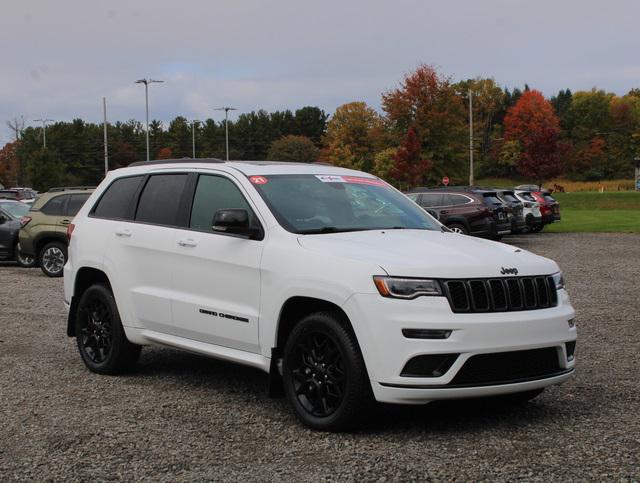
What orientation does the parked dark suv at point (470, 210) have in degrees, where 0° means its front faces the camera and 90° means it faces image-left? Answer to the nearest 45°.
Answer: approximately 135°

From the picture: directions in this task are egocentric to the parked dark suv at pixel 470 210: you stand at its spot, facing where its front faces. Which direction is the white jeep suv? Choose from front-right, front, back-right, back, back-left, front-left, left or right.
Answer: back-left

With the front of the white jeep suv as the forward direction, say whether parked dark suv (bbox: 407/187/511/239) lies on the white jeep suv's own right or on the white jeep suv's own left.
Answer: on the white jeep suv's own left

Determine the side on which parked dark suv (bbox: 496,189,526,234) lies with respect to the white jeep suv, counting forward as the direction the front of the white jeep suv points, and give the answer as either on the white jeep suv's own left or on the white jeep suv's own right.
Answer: on the white jeep suv's own left

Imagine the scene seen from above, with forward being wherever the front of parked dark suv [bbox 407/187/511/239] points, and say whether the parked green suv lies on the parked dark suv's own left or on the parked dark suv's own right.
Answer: on the parked dark suv's own left

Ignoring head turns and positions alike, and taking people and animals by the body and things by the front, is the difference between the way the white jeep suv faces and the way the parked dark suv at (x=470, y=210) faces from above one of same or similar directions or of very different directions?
very different directions

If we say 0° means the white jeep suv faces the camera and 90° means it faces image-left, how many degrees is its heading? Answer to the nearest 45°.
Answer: approximately 315°

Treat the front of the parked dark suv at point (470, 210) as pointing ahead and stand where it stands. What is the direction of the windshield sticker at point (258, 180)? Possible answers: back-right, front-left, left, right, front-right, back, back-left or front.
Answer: back-left

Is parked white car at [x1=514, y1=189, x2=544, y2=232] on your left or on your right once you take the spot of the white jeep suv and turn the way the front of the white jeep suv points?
on your left

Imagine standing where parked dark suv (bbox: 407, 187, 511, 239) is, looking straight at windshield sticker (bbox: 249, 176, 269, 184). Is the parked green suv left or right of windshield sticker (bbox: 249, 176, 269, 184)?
right
